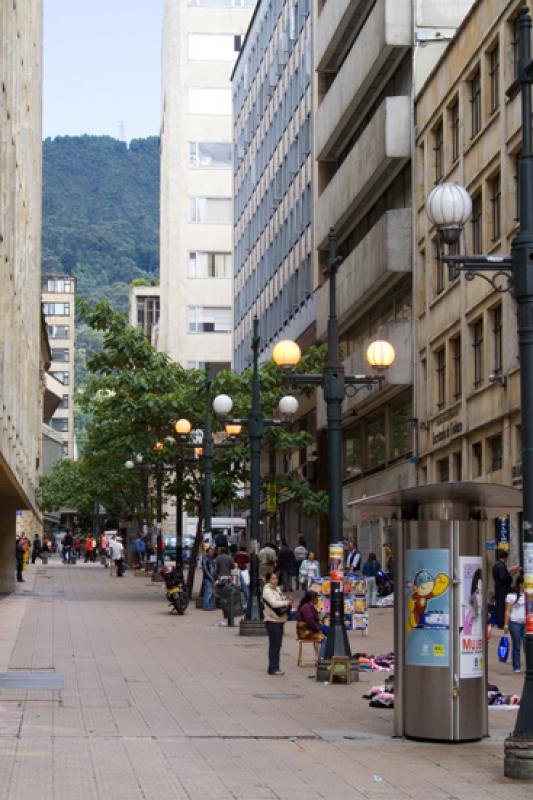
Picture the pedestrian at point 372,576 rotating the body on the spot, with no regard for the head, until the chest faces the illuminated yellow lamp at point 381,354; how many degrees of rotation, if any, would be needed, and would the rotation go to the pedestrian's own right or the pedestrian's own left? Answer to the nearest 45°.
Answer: approximately 180°

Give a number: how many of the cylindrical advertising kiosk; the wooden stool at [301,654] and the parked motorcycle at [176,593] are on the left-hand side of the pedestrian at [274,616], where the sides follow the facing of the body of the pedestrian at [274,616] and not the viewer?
2

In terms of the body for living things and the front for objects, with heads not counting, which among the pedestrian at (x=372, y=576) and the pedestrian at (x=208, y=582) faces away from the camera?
the pedestrian at (x=372, y=576)

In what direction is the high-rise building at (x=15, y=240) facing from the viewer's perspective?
to the viewer's right

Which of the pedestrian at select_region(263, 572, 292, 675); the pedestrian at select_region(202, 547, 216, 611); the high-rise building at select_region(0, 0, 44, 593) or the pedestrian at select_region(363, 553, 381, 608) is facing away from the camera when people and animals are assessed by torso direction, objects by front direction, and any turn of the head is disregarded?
the pedestrian at select_region(363, 553, 381, 608)

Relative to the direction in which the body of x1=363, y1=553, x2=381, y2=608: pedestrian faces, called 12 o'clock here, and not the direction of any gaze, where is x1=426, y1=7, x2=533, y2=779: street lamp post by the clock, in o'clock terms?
The street lamp post is roughly at 6 o'clock from the pedestrian.

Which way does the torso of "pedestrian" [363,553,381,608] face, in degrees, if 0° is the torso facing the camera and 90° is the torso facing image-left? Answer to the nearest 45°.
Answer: approximately 180°
